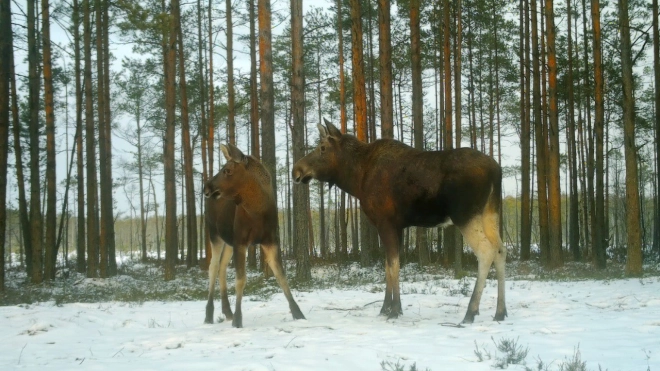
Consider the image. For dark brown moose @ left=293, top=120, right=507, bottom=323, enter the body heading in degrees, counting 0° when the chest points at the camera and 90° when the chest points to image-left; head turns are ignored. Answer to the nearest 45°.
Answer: approximately 90°

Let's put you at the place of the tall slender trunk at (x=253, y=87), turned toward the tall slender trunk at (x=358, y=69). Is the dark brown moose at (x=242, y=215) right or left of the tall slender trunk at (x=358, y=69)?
right

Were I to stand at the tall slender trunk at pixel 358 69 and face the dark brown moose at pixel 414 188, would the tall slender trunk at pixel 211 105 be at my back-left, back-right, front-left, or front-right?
back-right

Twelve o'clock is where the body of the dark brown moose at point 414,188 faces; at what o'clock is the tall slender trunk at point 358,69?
The tall slender trunk is roughly at 3 o'clock from the dark brown moose.

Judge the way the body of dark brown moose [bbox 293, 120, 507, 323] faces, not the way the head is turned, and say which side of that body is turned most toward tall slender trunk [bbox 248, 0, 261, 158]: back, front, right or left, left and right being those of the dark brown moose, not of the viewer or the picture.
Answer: right

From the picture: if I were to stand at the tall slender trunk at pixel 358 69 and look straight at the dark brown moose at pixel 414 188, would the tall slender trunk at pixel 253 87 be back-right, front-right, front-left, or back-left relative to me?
back-right

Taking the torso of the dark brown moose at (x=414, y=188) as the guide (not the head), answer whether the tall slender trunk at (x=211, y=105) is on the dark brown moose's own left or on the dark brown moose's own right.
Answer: on the dark brown moose's own right
